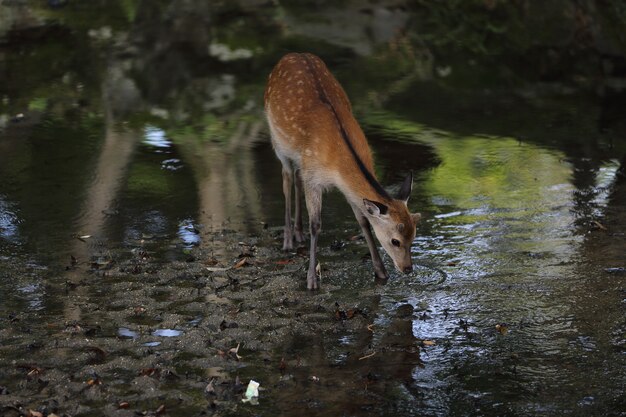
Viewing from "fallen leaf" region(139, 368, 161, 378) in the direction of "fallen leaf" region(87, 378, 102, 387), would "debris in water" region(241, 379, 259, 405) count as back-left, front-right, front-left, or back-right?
back-left

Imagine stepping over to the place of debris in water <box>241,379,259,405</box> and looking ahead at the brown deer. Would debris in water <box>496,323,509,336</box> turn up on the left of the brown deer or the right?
right

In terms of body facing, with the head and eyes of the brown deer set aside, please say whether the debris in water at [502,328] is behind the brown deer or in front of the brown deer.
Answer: in front

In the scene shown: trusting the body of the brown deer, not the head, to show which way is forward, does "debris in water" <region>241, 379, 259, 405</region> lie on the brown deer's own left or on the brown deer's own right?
on the brown deer's own right

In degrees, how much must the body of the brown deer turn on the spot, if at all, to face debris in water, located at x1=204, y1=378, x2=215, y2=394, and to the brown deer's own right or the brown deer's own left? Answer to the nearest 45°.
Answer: approximately 45° to the brown deer's own right

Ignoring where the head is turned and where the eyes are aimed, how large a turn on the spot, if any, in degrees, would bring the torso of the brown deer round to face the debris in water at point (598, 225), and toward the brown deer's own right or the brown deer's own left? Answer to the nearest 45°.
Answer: approximately 45° to the brown deer's own left

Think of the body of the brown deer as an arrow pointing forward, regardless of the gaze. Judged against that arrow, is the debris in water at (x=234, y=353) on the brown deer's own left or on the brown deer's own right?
on the brown deer's own right

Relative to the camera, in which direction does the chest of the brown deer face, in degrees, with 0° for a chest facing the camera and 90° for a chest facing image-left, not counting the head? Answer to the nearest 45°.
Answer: approximately 315°
